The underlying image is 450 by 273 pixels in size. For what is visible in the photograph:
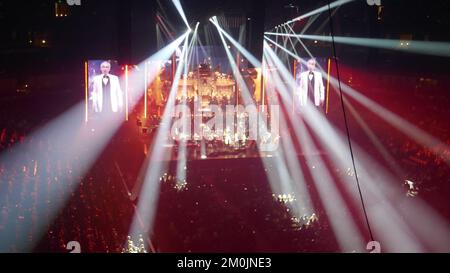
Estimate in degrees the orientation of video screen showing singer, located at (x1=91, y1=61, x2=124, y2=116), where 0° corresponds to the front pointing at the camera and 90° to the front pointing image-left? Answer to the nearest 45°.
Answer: approximately 0°
